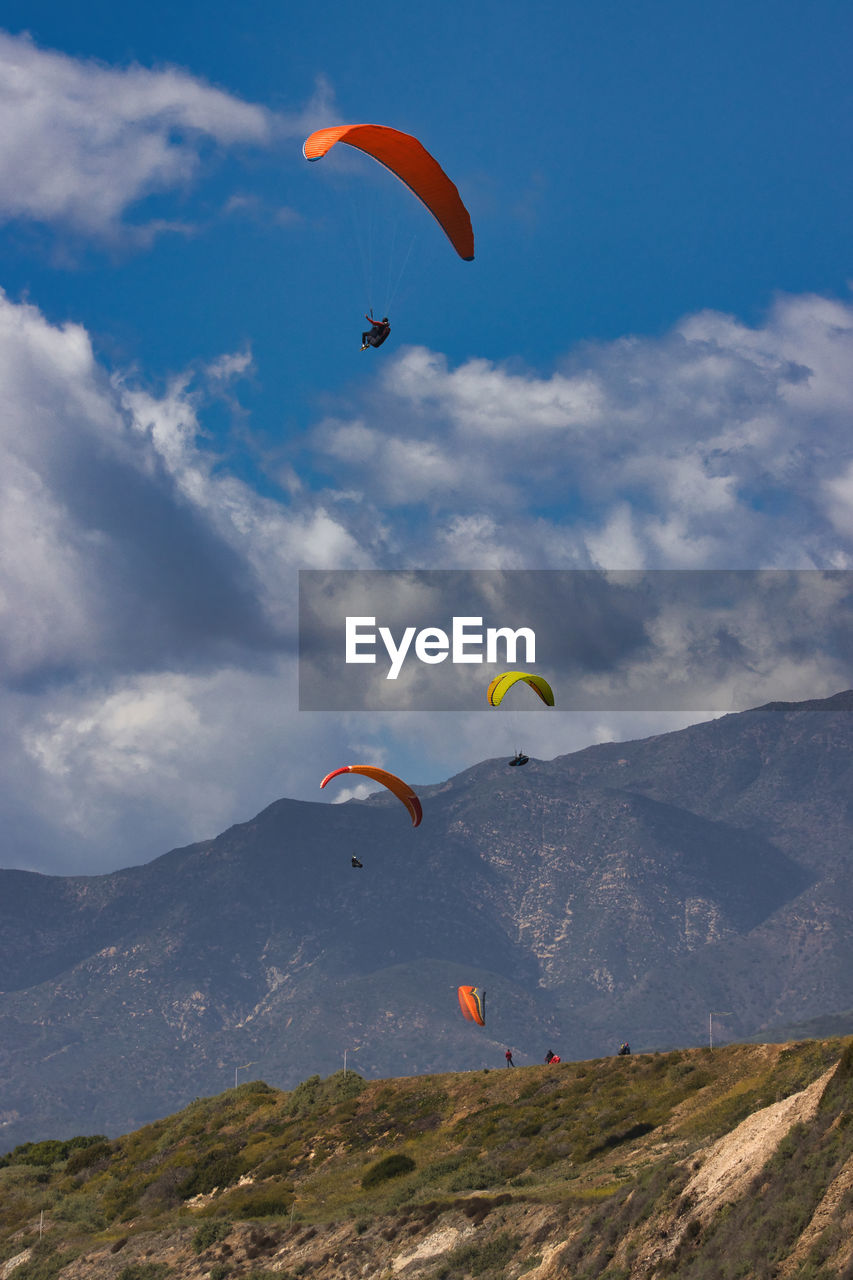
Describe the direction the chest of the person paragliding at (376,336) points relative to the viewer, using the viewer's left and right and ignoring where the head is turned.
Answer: facing the viewer and to the left of the viewer
